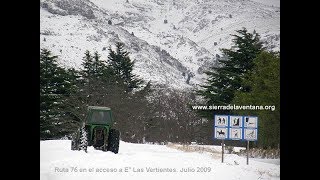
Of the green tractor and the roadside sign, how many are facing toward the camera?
1

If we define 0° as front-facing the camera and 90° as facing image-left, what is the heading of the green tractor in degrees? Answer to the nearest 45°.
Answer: approximately 180°

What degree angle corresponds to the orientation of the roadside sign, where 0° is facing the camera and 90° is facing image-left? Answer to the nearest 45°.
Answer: approximately 0°

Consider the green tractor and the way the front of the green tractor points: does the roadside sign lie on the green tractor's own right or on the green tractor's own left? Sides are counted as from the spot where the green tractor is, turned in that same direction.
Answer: on the green tractor's own right

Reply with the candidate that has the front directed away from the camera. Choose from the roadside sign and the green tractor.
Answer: the green tractor

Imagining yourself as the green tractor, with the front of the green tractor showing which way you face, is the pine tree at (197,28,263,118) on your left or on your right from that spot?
on your right

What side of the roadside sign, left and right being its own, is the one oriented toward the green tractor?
right

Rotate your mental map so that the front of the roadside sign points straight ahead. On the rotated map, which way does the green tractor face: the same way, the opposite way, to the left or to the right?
the opposite way

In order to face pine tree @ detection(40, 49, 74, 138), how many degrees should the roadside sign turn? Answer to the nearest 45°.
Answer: approximately 90° to its right
